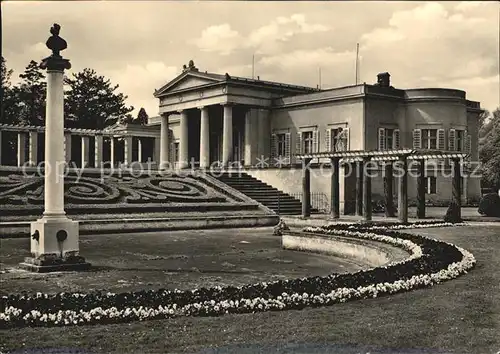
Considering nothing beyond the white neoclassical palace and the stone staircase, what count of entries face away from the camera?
0

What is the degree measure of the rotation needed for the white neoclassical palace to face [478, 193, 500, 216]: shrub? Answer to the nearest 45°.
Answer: approximately 90° to its left

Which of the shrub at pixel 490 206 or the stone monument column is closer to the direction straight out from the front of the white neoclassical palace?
the stone monument column
